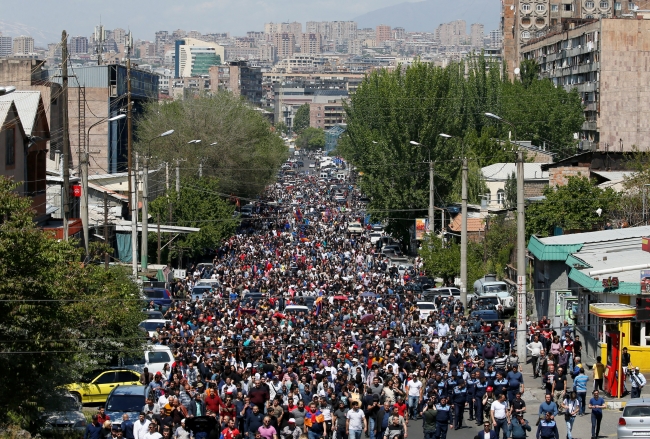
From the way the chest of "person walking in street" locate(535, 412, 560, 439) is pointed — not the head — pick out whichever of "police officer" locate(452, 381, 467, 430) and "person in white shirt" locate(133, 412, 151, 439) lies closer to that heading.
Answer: the person in white shirt

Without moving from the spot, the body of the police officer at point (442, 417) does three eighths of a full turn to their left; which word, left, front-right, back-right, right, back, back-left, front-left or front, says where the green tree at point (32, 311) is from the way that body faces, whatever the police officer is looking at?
back-left

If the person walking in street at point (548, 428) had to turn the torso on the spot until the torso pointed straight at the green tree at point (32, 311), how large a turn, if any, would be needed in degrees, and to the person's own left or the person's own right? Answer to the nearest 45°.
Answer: approximately 90° to the person's own right

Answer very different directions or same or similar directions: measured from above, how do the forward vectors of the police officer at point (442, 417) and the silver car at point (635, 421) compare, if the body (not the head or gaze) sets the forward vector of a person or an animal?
very different directions

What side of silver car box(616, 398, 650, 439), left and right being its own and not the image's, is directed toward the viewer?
back

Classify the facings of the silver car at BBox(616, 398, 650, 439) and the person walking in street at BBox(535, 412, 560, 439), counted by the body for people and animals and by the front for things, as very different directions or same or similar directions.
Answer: very different directions

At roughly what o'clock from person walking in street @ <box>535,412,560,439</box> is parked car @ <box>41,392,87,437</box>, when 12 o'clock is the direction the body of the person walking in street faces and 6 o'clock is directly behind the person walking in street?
The parked car is roughly at 3 o'clock from the person walking in street.

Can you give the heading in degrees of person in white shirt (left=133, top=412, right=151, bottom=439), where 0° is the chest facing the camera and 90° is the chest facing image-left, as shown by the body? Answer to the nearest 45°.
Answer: approximately 0°
